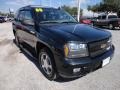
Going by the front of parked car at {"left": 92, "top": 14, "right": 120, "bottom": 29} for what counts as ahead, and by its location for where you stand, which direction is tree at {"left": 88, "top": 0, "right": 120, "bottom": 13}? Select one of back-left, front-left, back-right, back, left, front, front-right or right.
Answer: front-right

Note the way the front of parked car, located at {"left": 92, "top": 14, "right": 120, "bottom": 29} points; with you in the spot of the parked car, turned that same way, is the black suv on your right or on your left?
on your left

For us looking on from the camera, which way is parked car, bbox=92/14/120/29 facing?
facing away from the viewer and to the left of the viewer

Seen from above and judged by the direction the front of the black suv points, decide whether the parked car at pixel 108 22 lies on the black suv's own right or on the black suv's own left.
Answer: on the black suv's own left

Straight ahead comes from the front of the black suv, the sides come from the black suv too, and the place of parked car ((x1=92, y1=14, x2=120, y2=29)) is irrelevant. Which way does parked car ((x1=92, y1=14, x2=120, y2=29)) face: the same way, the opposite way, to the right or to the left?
the opposite way

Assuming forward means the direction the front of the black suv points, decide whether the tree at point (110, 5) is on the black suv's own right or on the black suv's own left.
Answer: on the black suv's own left

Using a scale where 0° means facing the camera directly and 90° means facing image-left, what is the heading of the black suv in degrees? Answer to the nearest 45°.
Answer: approximately 315°
